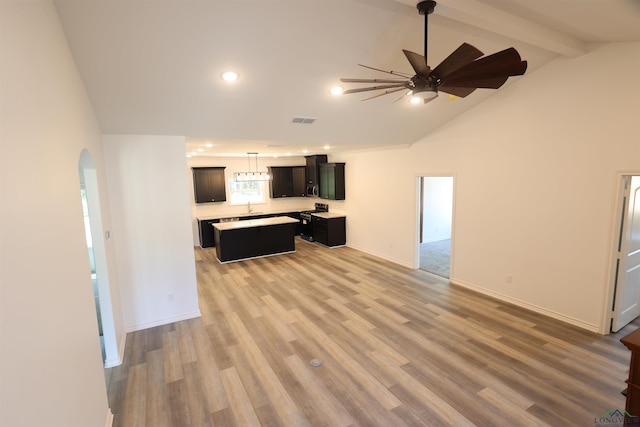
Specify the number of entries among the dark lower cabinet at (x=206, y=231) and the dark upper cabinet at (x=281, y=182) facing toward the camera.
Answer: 2

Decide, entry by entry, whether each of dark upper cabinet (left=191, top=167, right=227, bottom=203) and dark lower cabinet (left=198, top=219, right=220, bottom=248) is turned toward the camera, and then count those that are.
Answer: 2

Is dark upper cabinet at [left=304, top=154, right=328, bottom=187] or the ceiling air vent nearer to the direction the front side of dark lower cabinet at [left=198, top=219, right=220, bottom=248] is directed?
the ceiling air vent

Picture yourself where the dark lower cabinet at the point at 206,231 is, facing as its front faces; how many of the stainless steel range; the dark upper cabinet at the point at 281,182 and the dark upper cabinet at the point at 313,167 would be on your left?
3

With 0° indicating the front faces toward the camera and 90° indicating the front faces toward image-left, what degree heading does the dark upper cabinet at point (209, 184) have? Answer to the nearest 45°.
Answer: approximately 0°

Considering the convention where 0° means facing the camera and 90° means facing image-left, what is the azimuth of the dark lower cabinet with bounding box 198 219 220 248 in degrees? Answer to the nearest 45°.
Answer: approximately 0°

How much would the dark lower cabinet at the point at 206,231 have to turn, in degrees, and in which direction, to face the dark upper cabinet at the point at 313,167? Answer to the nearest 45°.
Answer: approximately 90° to its left

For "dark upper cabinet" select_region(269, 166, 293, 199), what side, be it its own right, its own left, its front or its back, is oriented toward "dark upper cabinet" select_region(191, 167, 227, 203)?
right

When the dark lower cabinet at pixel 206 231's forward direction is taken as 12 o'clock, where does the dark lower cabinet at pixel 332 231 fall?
the dark lower cabinet at pixel 332 231 is roughly at 10 o'clock from the dark lower cabinet at pixel 206 231.

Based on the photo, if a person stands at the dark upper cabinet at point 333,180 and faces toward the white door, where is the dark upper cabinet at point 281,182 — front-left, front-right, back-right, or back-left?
back-right

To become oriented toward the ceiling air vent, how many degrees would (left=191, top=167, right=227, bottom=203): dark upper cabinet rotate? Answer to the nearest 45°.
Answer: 0° — it already faces it

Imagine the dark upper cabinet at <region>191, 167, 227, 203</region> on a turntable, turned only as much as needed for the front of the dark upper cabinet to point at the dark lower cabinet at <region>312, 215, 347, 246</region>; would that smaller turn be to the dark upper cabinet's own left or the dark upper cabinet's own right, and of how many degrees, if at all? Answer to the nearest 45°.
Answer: approximately 45° to the dark upper cabinet's own left

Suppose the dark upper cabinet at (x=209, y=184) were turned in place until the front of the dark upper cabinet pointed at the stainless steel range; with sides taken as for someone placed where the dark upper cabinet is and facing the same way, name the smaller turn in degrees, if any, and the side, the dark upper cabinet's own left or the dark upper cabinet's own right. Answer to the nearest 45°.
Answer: approximately 90° to the dark upper cabinet's own left
